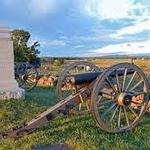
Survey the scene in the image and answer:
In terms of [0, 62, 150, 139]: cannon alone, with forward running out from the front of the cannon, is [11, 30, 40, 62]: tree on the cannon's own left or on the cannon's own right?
on the cannon's own left

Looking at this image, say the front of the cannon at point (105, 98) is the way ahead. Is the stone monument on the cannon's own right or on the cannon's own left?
on the cannon's own left

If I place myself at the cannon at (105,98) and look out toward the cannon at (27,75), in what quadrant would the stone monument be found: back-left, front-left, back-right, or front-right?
front-left

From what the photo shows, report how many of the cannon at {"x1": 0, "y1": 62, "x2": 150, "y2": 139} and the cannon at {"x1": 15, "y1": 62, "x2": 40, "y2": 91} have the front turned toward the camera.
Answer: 0

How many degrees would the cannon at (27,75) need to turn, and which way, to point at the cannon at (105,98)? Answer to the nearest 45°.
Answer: approximately 90° to its right
